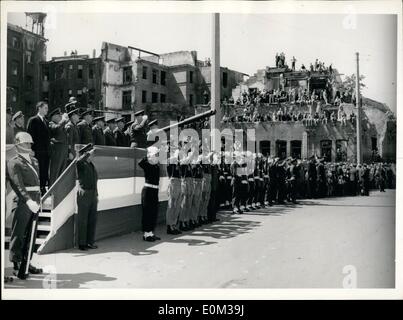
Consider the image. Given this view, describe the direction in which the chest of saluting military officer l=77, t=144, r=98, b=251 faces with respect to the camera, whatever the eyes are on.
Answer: to the viewer's right

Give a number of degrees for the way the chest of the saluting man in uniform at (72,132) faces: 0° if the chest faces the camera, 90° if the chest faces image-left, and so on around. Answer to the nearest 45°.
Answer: approximately 315°

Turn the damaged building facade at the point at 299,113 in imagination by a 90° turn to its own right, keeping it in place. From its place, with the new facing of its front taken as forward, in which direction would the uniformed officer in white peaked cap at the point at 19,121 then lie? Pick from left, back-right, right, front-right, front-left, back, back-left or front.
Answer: front-left
